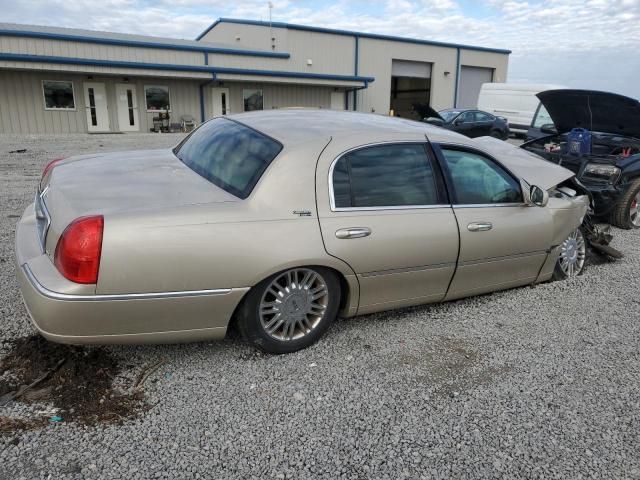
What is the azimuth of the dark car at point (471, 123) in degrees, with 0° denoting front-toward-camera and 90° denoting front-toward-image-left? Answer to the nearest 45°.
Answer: approximately 45°

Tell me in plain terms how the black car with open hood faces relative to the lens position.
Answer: facing the viewer and to the left of the viewer

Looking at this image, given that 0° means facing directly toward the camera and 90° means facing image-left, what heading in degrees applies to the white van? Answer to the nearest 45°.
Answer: approximately 270°

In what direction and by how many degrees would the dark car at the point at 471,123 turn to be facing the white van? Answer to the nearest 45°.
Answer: approximately 135° to its right

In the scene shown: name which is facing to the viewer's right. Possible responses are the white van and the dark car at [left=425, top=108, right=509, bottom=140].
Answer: the white van

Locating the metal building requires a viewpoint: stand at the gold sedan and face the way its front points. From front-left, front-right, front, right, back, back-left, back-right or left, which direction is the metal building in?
front-left

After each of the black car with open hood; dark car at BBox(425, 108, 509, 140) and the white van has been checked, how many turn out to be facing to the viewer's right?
1

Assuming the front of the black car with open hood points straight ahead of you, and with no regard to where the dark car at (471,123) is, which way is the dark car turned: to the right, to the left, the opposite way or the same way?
the same way

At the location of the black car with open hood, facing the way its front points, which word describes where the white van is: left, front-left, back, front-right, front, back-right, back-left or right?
back-right

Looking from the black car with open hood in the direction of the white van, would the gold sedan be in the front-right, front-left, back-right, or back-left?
back-left

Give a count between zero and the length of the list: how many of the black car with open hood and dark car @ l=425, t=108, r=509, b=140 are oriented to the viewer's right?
0

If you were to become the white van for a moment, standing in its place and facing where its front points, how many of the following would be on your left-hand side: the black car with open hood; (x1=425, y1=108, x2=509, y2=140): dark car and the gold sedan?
0

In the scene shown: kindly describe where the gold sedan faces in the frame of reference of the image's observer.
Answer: facing away from the viewer and to the right of the viewer

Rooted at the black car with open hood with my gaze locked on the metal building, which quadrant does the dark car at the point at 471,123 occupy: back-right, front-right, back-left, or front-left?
front-right

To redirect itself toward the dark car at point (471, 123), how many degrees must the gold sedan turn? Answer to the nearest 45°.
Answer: approximately 45° to its left

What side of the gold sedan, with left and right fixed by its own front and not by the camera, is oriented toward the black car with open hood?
front
